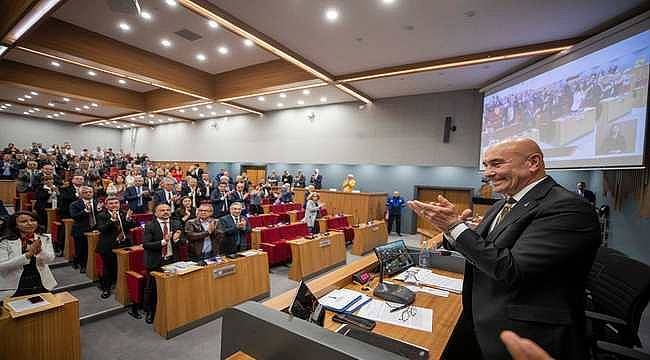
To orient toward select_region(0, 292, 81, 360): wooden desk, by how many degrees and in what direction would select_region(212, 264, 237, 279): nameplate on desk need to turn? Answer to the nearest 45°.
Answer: approximately 90° to its right

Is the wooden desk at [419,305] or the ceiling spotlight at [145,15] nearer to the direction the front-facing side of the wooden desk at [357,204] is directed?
the wooden desk

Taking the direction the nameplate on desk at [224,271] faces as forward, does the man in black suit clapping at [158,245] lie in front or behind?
behind

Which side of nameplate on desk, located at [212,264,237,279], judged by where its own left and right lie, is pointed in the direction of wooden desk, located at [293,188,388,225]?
left

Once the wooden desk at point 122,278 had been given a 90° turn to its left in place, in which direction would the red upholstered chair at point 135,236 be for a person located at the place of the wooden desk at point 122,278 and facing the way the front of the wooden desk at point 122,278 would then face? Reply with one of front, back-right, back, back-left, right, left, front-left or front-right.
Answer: front-left

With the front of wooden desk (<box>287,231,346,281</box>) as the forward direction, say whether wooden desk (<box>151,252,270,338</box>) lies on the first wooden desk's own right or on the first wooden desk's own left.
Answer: on the first wooden desk's own right

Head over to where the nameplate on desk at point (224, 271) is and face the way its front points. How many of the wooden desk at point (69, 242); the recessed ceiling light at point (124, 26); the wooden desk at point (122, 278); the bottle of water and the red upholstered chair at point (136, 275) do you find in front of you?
1

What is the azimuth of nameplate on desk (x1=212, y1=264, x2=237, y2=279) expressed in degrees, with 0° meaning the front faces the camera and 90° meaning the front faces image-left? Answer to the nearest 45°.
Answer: approximately 315°

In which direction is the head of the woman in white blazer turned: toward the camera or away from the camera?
toward the camera

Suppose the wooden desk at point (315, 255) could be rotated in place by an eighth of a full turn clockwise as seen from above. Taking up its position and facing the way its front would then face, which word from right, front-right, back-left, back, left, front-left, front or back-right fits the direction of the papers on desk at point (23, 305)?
front-right

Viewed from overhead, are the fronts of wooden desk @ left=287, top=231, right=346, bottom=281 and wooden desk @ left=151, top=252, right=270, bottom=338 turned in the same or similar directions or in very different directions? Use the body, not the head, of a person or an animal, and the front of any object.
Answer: same or similar directions

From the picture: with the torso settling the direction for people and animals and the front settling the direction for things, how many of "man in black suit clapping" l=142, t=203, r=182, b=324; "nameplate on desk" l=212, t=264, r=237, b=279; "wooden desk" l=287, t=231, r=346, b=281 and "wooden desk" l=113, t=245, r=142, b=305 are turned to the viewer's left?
0

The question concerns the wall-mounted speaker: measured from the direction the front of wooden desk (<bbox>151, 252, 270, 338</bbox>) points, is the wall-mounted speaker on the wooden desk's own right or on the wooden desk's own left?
on the wooden desk's own left

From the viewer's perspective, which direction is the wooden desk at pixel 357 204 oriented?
toward the camera
